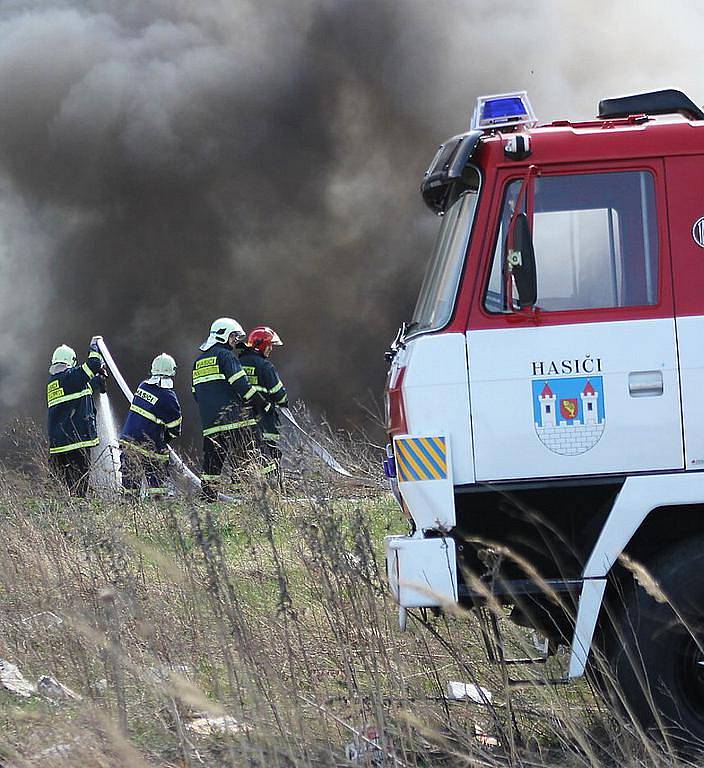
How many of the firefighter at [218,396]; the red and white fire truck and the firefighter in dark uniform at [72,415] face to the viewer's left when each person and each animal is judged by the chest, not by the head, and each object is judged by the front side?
1

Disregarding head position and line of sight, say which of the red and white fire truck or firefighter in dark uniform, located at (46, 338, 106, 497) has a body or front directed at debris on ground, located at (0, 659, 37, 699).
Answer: the red and white fire truck

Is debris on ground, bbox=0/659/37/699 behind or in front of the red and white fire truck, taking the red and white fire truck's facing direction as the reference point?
in front

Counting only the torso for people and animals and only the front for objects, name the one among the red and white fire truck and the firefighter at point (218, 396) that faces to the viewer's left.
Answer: the red and white fire truck

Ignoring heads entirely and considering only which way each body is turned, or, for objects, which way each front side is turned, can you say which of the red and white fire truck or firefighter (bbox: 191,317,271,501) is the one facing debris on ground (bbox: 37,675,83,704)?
the red and white fire truck

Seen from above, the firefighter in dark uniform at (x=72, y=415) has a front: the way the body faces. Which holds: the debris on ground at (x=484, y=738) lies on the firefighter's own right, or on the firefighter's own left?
on the firefighter's own right

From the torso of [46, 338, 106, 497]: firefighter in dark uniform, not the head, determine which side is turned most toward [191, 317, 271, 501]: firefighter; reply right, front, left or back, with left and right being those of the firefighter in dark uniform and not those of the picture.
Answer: right

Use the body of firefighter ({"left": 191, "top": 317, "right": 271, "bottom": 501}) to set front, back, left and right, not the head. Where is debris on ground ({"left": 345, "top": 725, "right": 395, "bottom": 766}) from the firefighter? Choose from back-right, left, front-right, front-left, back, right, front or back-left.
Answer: back-right

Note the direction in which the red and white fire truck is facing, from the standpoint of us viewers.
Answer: facing to the left of the viewer

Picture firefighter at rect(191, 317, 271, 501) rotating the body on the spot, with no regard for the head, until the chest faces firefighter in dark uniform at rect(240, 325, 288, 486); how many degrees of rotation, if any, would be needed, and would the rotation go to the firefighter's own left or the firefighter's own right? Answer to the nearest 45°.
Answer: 0° — they already face them

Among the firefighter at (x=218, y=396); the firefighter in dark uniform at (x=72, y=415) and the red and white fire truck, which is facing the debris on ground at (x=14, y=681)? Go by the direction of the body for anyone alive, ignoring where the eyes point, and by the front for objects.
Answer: the red and white fire truck

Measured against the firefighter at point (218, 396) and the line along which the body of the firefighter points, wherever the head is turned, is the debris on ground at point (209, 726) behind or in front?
behind
